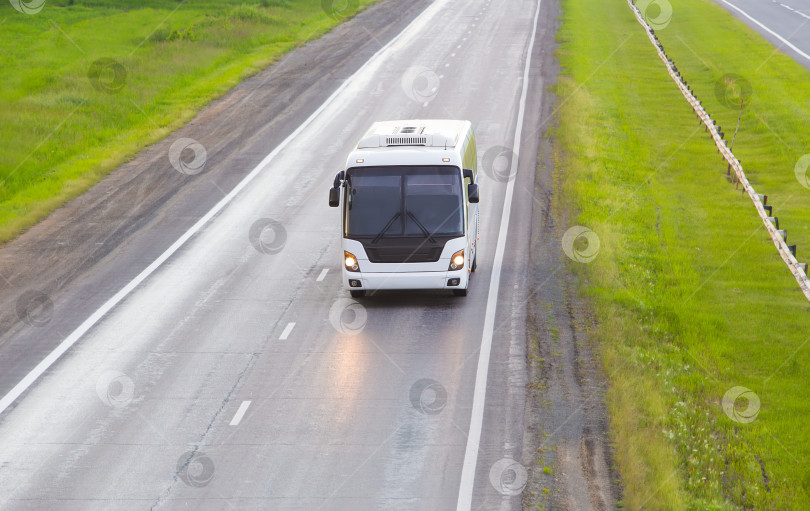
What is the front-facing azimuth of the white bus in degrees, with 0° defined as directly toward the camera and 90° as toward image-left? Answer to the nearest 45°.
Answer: approximately 0°

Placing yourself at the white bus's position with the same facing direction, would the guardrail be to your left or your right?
on your left
